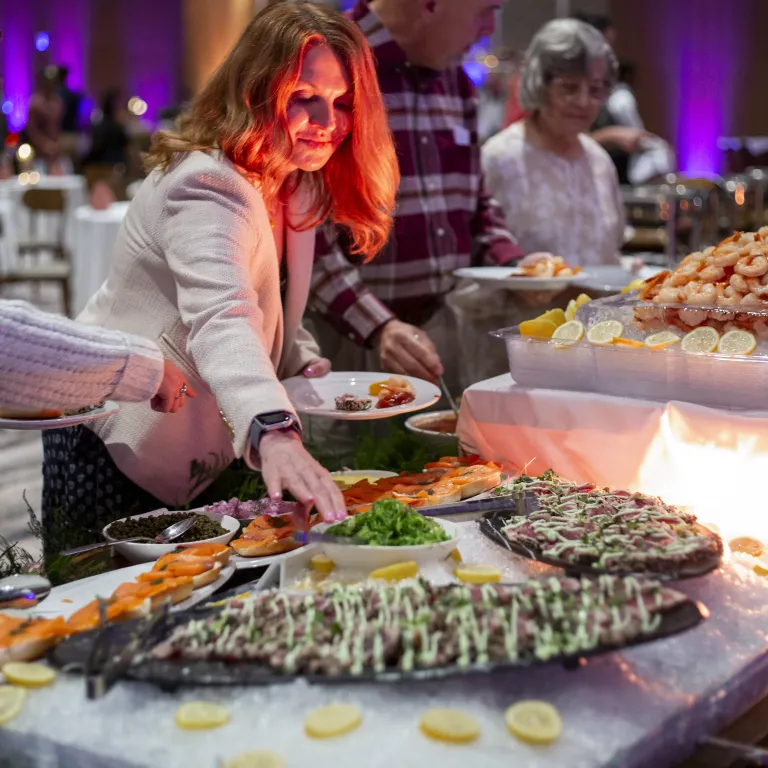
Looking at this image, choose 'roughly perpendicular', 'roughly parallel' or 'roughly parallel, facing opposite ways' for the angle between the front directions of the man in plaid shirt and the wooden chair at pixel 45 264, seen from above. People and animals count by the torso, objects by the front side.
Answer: roughly perpendicular

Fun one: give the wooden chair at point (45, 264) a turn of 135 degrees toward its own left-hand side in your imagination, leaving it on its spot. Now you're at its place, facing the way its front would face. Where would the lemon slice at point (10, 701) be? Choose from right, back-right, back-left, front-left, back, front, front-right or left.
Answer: right

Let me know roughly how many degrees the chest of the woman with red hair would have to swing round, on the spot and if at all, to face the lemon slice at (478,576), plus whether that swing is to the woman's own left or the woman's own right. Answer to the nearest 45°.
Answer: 0° — they already face it

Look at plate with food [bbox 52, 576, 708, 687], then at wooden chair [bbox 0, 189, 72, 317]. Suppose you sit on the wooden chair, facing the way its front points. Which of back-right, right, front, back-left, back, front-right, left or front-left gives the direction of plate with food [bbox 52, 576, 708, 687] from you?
front-left

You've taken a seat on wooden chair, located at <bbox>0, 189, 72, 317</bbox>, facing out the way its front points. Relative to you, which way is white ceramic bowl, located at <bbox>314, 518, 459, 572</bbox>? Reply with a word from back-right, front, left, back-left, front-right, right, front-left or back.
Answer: front-left

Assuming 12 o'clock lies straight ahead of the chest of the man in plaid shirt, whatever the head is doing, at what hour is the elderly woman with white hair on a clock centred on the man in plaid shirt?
The elderly woman with white hair is roughly at 9 o'clock from the man in plaid shirt.

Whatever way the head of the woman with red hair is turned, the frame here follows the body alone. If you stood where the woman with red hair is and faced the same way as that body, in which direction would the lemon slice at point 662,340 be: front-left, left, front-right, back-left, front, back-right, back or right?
front-left

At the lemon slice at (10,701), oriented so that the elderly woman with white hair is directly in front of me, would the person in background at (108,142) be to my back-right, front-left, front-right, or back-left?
front-left

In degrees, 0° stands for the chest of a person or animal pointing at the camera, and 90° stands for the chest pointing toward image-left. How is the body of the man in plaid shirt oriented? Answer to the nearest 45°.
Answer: approximately 315°

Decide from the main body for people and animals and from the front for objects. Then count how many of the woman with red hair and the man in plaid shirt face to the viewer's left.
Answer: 0

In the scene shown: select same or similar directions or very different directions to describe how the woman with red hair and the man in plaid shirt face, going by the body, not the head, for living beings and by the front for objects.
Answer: same or similar directions

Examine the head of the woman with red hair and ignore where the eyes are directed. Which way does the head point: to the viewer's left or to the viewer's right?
to the viewer's right

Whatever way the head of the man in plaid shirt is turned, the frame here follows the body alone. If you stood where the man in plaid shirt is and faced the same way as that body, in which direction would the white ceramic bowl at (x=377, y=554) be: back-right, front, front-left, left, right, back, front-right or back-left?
front-right

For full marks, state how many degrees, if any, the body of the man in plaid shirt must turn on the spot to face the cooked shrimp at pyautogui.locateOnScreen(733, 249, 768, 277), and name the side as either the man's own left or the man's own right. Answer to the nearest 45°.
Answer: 0° — they already face it
